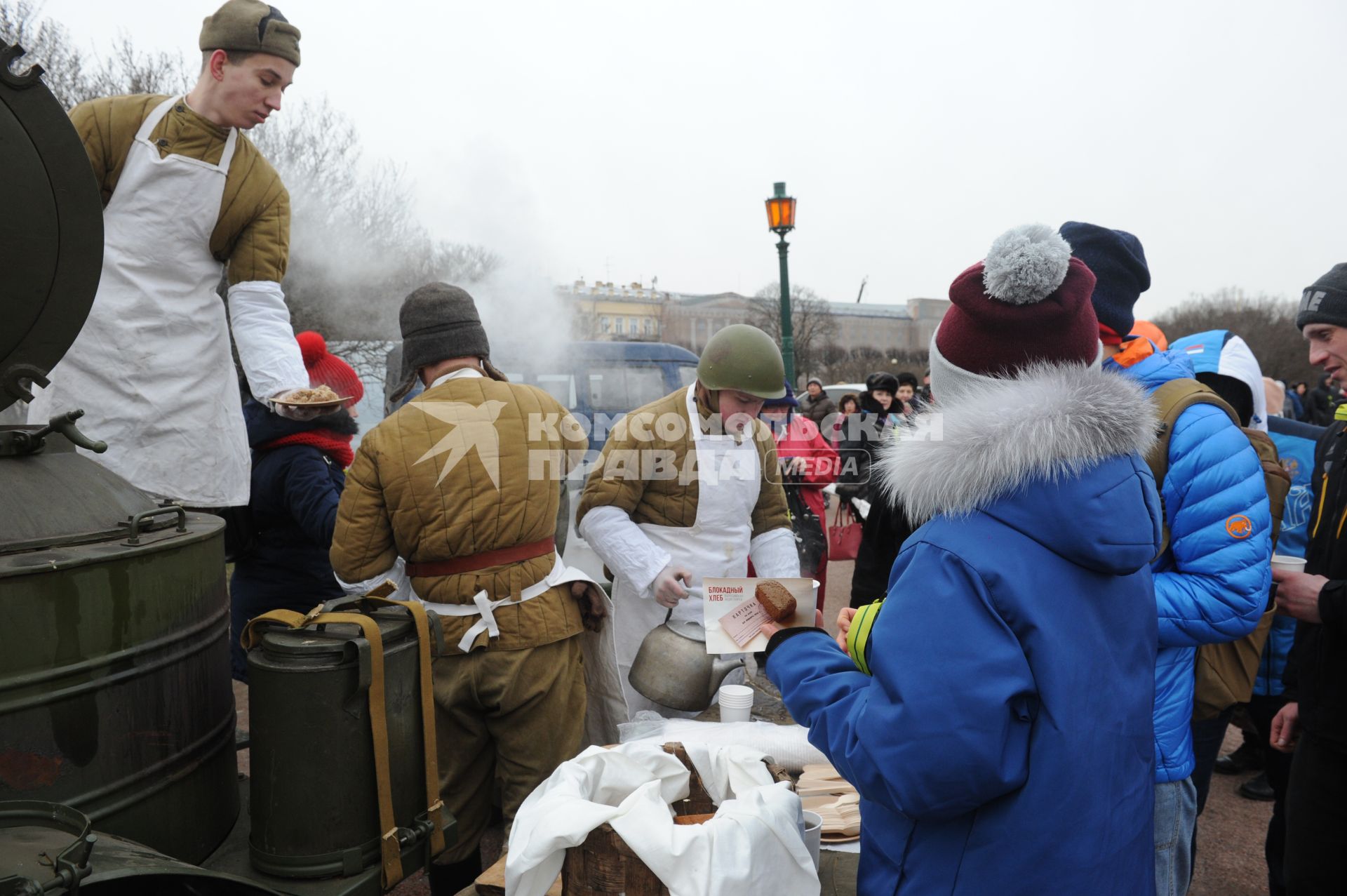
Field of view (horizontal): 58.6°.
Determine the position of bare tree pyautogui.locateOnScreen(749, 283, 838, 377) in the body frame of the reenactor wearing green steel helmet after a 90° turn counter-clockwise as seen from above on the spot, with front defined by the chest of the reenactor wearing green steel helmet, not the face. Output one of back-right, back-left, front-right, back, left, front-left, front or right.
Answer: front-left

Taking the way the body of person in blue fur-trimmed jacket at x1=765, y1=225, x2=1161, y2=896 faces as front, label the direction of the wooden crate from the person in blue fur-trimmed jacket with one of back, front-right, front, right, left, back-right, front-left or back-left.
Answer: front-left

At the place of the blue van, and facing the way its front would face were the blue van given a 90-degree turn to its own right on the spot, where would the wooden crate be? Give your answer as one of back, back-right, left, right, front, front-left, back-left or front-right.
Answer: back-left

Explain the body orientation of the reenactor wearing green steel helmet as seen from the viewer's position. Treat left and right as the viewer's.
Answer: facing the viewer and to the right of the viewer

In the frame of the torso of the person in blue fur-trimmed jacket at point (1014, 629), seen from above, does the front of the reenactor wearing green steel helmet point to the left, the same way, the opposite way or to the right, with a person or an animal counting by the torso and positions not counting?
the opposite way

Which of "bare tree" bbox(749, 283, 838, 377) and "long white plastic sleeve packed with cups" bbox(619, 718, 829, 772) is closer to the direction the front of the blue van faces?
the long white plastic sleeve packed with cups

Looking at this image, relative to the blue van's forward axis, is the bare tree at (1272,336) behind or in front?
behind

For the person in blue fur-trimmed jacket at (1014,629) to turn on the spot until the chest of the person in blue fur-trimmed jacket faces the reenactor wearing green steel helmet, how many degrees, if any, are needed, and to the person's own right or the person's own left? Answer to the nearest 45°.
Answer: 0° — they already face them

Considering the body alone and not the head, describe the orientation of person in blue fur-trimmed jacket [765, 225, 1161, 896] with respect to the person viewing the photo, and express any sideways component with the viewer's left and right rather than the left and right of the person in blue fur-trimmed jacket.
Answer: facing away from the viewer and to the left of the viewer
